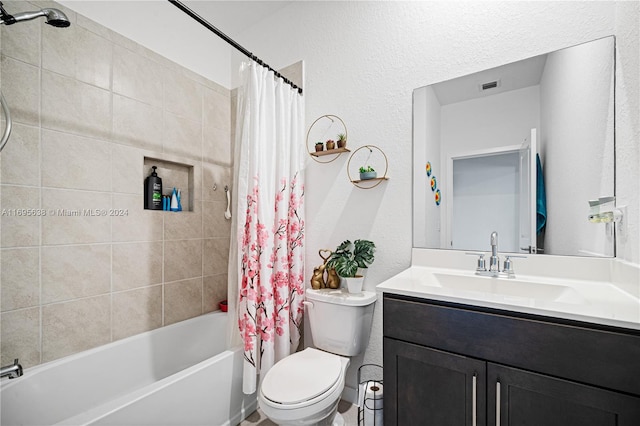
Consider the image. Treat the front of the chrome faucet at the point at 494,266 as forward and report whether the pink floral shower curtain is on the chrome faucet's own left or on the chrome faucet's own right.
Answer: on the chrome faucet's own right

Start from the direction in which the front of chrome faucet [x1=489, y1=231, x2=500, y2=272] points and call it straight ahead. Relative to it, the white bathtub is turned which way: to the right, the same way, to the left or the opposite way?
to the left

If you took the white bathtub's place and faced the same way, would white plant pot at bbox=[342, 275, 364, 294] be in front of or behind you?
in front

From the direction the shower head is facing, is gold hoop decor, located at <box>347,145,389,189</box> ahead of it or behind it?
ahead

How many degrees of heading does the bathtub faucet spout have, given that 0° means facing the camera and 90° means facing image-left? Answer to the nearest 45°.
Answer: approximately 270°

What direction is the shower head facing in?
to the viewer's right

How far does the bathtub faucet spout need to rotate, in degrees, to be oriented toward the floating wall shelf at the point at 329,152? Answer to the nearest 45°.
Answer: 0° — it already faces it

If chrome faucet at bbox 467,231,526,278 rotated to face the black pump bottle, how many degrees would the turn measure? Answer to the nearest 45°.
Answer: approximately 90° to its right

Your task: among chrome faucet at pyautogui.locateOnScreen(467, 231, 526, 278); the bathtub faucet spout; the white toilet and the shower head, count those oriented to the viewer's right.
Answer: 2
